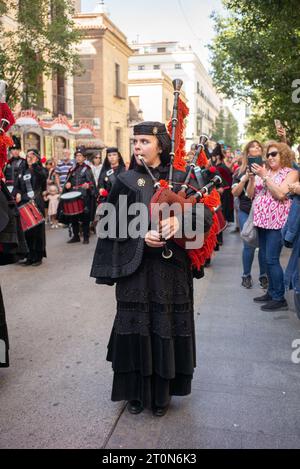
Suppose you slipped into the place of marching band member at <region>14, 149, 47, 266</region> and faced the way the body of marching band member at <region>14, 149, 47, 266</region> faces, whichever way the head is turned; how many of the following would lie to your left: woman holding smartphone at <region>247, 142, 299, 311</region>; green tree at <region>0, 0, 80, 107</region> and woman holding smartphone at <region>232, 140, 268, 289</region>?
2

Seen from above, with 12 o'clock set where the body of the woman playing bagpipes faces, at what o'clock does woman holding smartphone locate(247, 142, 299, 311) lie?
The woman holding smartphone is roughly at 7 o'clock from the woman playing bagpipes.

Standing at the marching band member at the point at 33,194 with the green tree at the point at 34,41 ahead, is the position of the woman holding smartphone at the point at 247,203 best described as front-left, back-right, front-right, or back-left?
back-right

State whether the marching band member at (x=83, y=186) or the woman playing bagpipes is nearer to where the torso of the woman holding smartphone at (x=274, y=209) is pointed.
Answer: the woman playing bagpipes

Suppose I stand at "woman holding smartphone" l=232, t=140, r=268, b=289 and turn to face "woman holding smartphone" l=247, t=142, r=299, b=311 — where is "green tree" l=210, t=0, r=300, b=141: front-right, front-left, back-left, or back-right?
back-left

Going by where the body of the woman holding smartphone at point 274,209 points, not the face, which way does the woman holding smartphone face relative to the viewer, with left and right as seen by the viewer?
facing the viewer and to the left of the viewer

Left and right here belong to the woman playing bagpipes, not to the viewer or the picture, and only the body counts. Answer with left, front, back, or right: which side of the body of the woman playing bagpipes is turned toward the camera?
front

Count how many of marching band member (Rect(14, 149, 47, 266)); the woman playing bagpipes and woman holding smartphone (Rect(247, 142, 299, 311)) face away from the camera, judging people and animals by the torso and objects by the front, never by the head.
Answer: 0

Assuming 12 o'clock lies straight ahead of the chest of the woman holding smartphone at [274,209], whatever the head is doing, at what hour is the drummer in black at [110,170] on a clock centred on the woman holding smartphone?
The drummer in black is roughly at 3 o'clock from the woman holding smartphone.

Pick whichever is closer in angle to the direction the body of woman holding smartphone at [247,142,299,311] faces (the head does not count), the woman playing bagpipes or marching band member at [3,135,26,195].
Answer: the woman playing bagpipes

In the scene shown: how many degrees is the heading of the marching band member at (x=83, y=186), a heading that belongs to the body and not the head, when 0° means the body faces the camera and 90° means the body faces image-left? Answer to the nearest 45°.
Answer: approximately 45°

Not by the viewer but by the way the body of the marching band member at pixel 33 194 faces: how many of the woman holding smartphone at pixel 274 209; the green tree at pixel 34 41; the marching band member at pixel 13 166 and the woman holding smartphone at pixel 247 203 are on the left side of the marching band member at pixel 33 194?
2

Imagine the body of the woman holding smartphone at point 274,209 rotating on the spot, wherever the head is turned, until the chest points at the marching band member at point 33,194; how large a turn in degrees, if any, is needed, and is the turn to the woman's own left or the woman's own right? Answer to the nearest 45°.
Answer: approximately 90° to the woman's own right
